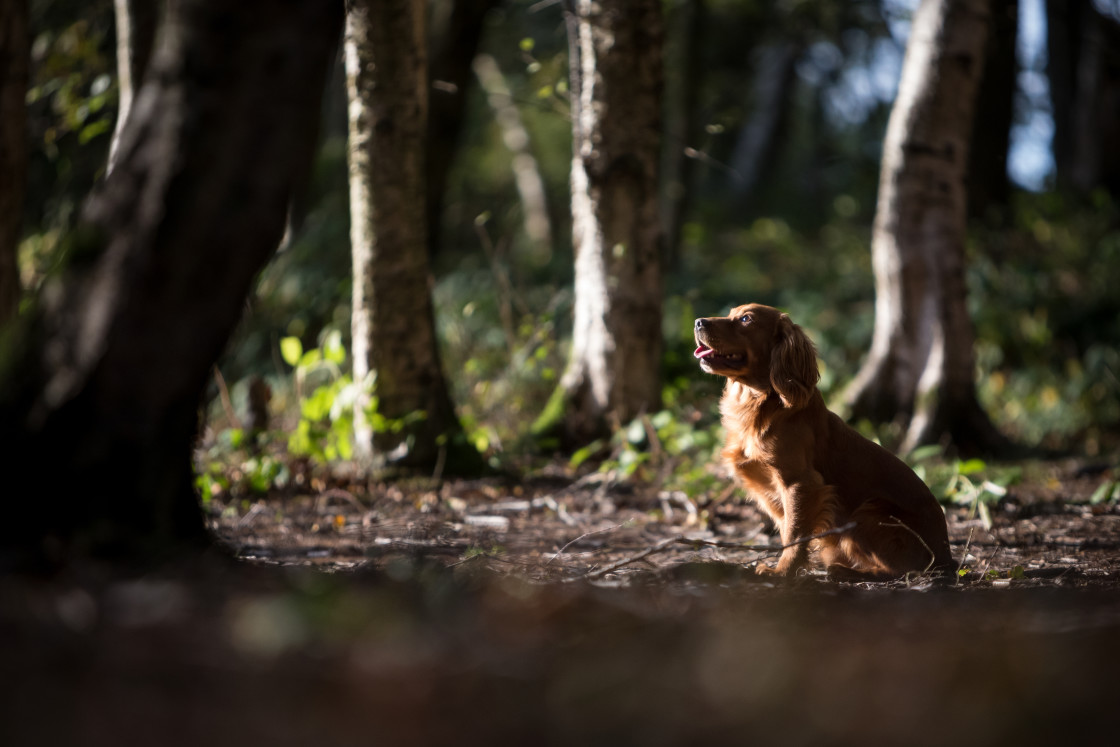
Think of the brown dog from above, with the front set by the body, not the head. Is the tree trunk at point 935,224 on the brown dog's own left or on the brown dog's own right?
on the brown dog's own right

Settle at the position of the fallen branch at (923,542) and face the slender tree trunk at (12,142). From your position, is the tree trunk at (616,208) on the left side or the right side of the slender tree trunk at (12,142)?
right

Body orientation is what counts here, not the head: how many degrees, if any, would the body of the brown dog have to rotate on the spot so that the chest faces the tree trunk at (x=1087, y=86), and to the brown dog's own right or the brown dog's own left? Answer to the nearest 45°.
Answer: approximately 90° to the brown dog's own right

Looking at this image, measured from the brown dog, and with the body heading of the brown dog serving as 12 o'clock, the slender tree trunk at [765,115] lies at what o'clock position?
The slender tree trunk is roughly at 3 o'clock from the brown dog.

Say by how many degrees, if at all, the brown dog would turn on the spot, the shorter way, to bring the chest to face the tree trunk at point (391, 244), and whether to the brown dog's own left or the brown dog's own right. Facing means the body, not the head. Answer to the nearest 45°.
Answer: approximately 45° to the brown dog's own right

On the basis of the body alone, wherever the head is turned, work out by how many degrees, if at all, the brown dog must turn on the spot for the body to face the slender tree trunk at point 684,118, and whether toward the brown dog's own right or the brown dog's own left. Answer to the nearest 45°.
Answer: approximately 90° to the brown dog's own right

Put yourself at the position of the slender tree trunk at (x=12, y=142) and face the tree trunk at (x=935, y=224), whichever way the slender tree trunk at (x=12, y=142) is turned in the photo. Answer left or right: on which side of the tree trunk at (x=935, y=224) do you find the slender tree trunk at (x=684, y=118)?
left

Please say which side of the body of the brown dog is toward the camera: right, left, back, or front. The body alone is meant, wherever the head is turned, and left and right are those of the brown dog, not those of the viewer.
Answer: left
